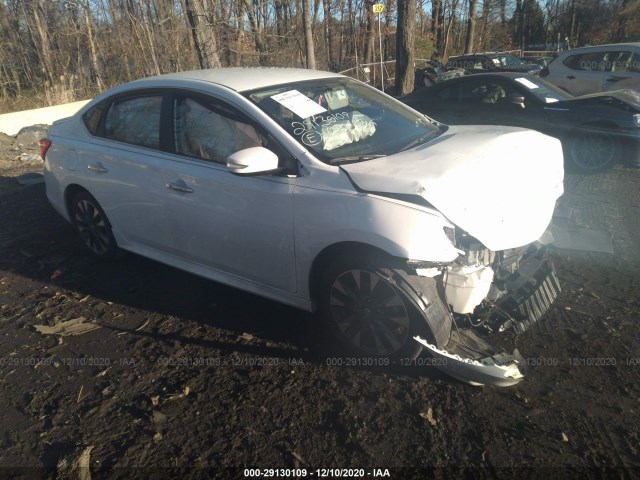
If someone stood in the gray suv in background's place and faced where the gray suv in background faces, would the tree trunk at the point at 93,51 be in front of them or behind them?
behind

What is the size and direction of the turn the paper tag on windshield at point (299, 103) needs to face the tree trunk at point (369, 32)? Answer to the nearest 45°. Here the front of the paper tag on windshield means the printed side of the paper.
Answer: approximately 135° to its left

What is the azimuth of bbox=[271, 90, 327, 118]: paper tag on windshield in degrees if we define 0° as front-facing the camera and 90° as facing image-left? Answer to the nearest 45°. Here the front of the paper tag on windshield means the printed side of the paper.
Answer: approximately 315°

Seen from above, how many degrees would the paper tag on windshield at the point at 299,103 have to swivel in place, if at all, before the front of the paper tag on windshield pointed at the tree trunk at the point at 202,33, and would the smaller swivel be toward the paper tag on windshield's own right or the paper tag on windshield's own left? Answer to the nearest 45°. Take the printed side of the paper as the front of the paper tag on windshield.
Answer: approximately 135° to the paper tag on windshield's own left

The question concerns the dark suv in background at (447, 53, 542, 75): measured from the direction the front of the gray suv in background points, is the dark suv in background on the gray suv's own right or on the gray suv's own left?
on the gray suv's own left

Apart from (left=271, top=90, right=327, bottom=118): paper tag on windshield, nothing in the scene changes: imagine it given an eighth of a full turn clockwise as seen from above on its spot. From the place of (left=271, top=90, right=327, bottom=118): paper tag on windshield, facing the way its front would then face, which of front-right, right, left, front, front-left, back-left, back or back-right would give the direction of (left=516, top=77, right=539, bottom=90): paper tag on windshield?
back-left

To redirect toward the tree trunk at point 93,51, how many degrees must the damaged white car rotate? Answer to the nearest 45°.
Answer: approximately 180°

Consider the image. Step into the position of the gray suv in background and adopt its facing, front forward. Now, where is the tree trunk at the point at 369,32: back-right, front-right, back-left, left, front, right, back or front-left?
back-left

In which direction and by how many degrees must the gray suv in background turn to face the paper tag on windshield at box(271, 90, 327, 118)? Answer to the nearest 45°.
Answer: approximately 90° to its right

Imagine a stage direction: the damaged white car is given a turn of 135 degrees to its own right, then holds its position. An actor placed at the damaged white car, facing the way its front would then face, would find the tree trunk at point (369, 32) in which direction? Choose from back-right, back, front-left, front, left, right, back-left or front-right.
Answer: right

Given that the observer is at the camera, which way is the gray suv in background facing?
facing to the right of the viewer

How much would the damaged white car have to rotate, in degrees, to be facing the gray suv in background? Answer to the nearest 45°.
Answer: approximately 90° to its left
